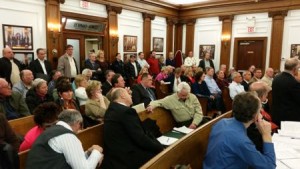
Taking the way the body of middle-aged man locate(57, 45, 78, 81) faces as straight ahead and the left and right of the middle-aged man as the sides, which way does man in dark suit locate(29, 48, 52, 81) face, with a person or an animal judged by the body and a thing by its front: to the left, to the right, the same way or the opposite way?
the same way

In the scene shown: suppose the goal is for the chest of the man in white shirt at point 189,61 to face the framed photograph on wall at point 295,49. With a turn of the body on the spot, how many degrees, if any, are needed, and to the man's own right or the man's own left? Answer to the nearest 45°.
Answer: approximately 90° to the man's own left

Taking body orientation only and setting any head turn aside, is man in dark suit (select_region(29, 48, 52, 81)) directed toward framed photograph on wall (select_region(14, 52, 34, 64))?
no

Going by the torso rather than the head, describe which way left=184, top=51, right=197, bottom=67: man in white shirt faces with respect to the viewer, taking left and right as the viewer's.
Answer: facing the viewer

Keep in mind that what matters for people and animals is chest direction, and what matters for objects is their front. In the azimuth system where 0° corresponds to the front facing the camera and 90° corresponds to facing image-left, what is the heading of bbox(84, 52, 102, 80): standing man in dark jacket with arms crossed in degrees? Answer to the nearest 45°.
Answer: approximately 315°

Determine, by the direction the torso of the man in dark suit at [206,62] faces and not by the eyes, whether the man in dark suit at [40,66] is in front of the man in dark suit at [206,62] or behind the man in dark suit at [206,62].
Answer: in front

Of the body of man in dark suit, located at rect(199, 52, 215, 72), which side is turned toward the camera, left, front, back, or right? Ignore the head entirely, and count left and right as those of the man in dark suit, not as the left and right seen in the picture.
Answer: front

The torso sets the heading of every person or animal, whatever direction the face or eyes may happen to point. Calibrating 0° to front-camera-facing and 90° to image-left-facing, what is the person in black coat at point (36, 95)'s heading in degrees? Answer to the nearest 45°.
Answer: approximately 315°

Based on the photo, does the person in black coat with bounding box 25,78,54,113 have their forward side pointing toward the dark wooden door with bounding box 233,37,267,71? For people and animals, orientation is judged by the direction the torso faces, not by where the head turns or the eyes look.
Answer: no

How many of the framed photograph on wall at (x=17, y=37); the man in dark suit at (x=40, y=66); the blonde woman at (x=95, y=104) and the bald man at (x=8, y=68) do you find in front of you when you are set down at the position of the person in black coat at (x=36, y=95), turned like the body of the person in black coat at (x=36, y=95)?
1

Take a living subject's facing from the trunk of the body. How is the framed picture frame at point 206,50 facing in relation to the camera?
toward the camera

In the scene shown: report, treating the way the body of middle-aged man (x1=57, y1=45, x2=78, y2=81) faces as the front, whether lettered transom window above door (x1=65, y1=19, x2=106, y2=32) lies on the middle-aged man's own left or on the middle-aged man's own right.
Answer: on the middle-aged man's own left

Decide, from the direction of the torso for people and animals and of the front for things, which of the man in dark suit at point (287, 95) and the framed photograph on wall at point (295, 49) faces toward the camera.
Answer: the framed photograph on wall

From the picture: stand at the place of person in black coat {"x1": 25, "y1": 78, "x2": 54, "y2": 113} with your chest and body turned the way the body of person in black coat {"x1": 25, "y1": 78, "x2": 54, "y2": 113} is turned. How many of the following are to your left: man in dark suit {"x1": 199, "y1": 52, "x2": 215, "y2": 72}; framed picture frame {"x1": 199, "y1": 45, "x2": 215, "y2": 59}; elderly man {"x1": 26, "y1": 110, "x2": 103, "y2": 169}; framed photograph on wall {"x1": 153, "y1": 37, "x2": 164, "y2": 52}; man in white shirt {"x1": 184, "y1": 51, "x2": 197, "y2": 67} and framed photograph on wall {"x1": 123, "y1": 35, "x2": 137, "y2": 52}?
5

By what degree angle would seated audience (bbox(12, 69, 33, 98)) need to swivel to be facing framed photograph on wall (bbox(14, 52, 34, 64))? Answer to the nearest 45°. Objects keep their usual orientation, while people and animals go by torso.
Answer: approximately 135° to their left

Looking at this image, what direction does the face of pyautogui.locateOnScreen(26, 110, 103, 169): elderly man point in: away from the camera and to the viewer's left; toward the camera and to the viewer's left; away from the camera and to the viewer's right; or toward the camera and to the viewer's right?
away from the camera and to the viewer's right

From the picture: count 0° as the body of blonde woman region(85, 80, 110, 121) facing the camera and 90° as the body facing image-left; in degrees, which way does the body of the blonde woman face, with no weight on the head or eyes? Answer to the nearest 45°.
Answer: approximately 315°

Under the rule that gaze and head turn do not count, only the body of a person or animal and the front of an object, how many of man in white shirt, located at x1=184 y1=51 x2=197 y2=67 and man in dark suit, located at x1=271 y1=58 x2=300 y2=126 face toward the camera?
1

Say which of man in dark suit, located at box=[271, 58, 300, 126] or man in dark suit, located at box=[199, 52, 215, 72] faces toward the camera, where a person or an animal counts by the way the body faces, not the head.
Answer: man in dark suit, located at box=[199, 52, 215, 72]

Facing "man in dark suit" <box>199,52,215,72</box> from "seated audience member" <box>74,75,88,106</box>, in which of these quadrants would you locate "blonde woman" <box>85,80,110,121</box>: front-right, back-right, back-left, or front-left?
back-right

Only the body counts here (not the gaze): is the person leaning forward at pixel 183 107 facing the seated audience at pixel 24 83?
no

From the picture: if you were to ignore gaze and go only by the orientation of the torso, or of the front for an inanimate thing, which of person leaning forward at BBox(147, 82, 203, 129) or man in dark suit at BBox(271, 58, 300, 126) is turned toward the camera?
the person leaning forward
